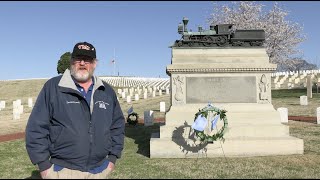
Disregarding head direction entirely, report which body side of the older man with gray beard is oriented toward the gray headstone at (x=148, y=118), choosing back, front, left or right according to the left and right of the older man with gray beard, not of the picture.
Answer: back

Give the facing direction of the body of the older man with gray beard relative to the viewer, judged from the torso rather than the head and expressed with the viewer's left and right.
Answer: facing the viewer

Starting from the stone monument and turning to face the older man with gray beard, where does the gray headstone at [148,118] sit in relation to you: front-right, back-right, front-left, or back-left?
back-right

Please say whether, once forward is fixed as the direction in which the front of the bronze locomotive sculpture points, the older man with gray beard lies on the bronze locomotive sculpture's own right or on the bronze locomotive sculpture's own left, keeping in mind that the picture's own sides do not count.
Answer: on the bronze locomotive sculpture's own left

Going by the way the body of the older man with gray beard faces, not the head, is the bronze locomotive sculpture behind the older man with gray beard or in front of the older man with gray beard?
behind

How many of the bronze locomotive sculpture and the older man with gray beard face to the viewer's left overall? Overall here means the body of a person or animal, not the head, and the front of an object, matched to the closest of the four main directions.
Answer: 1

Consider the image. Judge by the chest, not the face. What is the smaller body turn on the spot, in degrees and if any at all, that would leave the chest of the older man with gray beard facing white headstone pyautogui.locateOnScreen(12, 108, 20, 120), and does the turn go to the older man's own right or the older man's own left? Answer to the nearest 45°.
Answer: approximately 180°

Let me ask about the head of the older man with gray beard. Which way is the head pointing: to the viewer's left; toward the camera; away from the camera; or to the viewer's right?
toward the camera

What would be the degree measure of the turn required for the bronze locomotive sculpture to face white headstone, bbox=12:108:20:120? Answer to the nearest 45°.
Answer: approximately 45° to its right

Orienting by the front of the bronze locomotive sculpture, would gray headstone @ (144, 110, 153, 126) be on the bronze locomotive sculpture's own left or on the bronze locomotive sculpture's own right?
on the bronze locomotive sculpture's own right

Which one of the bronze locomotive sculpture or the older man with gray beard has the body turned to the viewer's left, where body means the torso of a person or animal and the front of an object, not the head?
the bronze locomotive sculpture

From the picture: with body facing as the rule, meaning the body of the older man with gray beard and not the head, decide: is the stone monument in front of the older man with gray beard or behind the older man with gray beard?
behind

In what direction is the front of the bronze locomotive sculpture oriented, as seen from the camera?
facing to the left of the viewer

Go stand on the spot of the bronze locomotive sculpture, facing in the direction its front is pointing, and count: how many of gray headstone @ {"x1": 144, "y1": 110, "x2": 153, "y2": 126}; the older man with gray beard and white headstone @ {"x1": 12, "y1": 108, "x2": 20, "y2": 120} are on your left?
1
